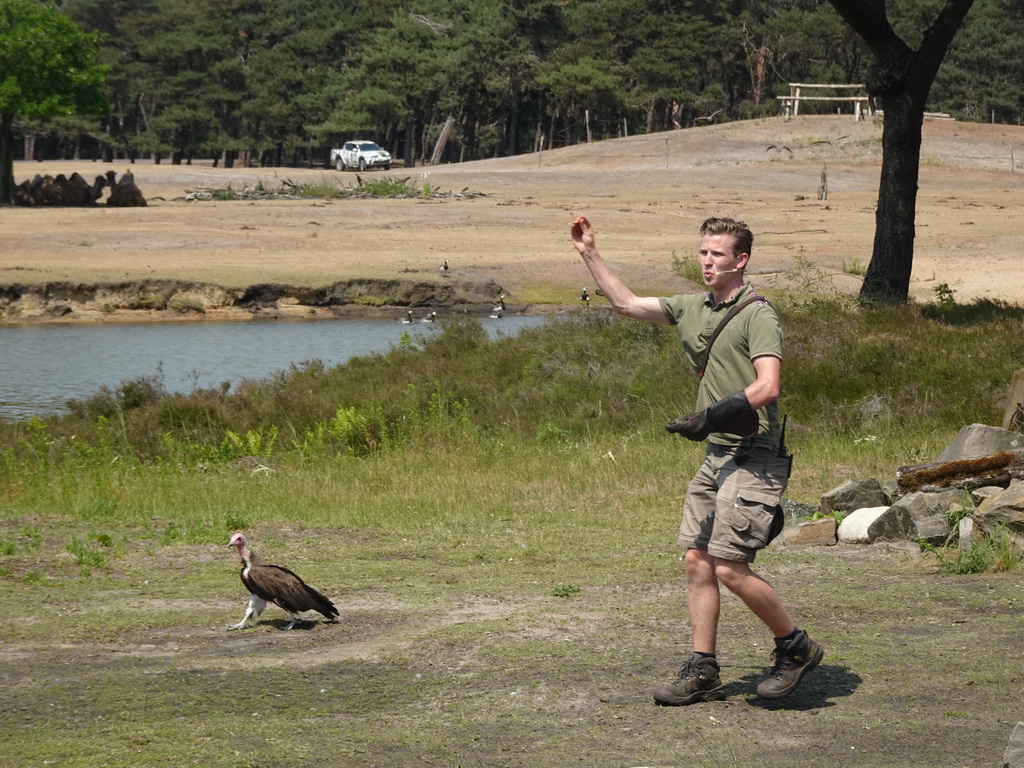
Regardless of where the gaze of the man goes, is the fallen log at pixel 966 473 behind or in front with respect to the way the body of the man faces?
behind

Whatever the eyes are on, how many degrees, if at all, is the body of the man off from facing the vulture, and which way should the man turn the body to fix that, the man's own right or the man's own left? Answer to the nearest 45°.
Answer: approximately 90° to the man's own right

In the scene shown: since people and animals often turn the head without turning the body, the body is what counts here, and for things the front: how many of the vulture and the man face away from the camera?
0

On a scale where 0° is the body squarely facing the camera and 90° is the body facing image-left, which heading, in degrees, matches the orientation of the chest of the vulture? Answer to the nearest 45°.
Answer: approximately 90°

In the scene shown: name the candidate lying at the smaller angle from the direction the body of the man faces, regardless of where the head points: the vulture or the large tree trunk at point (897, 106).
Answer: the vulture

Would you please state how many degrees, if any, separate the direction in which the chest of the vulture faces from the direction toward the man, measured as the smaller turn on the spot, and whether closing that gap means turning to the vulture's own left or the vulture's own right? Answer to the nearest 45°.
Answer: approximately 135° to the vulture's own left

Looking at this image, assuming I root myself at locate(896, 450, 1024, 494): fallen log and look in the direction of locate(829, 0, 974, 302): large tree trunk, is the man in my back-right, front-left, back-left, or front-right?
back-left

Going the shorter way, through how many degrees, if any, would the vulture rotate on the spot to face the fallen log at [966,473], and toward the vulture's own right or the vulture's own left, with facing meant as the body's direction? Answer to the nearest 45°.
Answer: approximately 135° to the vulture's own right

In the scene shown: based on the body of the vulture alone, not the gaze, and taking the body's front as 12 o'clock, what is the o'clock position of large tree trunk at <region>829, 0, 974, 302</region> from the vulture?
The large tree trunk is roughly at 4 o'clock from the vulture.
